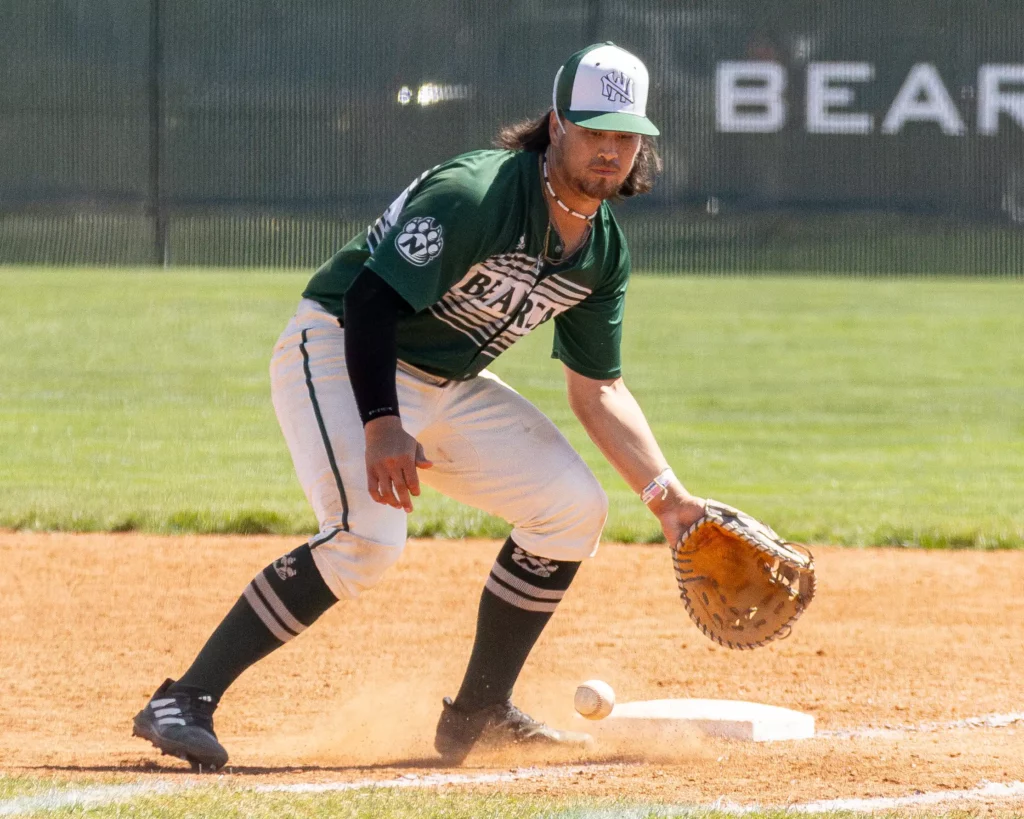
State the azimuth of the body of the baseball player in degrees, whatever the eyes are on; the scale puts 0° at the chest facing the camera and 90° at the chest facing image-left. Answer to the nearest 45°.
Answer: approximately 315°
